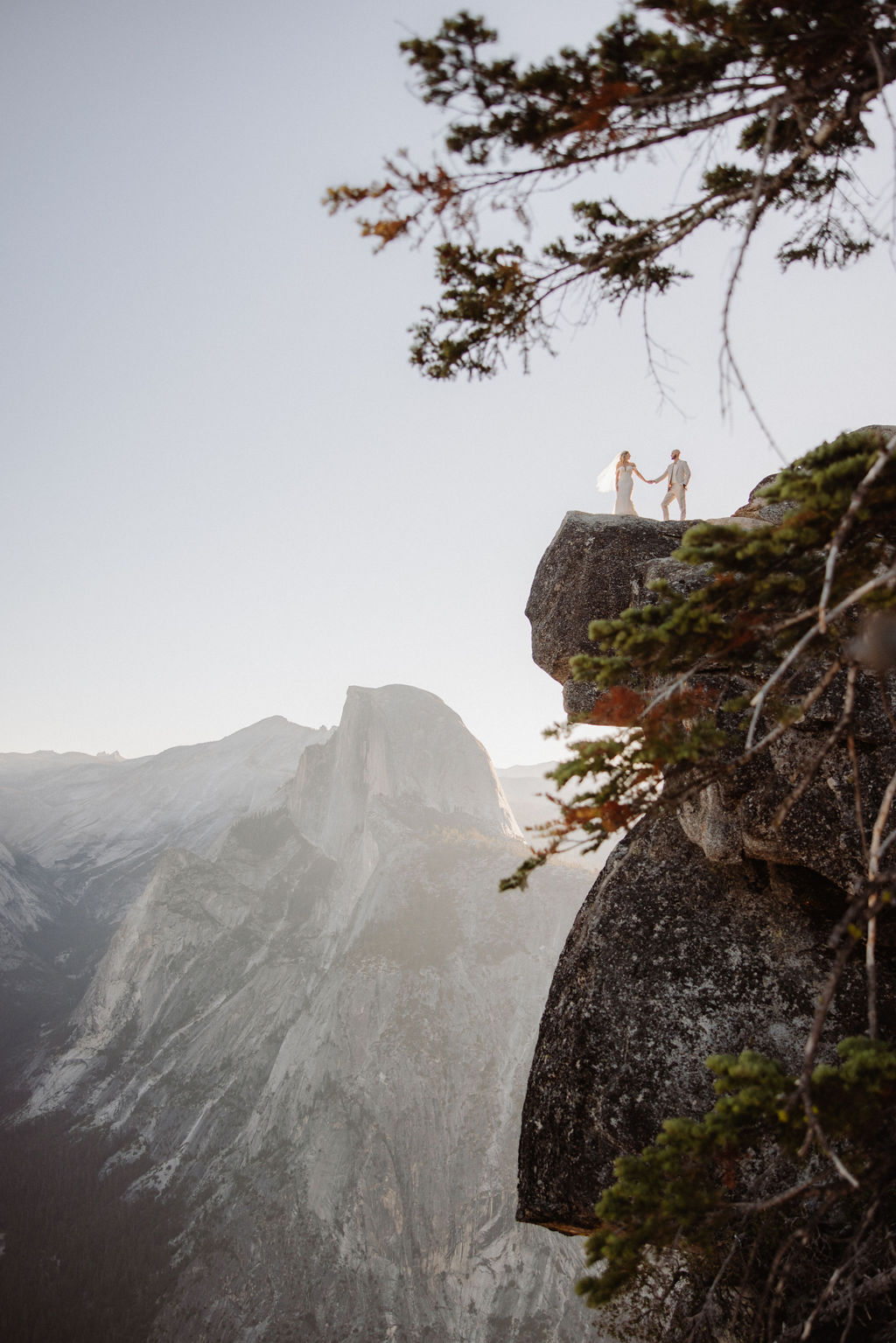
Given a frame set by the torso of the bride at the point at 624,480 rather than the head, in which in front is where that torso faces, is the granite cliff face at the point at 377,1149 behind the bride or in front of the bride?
behind

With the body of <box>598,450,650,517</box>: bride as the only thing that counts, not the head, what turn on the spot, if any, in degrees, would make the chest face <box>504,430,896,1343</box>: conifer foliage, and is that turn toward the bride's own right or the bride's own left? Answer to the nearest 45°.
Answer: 0° — they already face it
